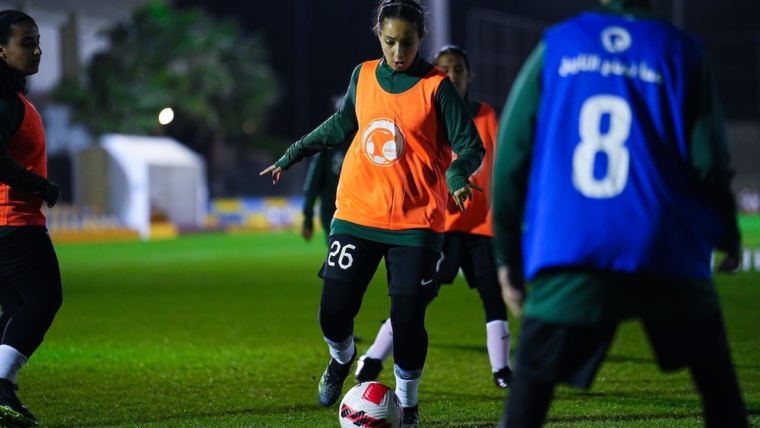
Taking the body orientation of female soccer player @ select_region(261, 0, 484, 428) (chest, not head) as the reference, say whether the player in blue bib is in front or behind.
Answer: in front

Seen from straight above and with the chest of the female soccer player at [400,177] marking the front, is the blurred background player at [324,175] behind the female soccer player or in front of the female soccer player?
behind

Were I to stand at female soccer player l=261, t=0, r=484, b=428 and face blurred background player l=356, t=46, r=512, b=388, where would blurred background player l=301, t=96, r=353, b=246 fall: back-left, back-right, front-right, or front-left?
front-left

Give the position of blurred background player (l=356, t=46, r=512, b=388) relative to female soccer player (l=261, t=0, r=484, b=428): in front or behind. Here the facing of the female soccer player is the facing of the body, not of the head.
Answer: behind

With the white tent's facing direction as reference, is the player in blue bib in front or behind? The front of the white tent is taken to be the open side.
in front

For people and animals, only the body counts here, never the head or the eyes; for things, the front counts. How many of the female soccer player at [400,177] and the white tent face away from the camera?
0

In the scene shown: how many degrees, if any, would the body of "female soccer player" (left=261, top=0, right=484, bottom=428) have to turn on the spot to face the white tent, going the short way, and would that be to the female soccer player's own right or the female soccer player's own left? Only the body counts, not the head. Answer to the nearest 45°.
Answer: approximately 180°

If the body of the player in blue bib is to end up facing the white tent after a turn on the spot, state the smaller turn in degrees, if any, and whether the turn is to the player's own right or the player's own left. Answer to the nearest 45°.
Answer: approximately 45° to the player's own left

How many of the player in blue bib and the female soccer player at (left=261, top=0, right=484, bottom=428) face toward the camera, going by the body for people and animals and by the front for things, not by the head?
1

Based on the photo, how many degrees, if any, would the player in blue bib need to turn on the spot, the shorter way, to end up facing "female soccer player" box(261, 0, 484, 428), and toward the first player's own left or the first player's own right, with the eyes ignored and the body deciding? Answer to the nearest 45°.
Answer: approximately 45° to the first player's own left

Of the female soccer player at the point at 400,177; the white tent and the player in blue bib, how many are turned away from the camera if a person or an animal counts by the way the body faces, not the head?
1

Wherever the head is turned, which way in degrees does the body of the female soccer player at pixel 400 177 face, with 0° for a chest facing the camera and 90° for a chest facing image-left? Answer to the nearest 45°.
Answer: approximately 0°

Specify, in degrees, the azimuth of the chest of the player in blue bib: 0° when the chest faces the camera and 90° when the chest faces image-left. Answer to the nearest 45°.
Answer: approximately 180°

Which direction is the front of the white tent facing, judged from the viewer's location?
facing the viewer and to the right of the viewer

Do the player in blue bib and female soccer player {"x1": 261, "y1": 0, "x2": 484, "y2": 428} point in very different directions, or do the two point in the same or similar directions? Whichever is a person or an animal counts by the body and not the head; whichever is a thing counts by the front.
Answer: very different directions
